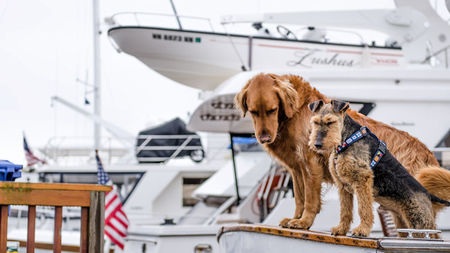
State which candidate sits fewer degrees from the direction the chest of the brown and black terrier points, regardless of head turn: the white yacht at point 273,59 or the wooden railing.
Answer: the wooden railing

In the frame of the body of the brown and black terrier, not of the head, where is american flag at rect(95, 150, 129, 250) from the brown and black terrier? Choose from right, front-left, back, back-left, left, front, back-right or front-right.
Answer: right

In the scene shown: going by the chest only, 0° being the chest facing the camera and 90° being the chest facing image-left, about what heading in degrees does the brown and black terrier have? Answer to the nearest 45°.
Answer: approximately 45°

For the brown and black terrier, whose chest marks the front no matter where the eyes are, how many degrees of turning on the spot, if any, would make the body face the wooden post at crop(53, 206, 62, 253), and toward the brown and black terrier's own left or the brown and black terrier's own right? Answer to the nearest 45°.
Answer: approximately 45° to the brown and black terrier's own right

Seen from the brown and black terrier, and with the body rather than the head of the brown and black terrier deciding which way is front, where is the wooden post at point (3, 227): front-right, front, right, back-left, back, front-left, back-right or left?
front-right
